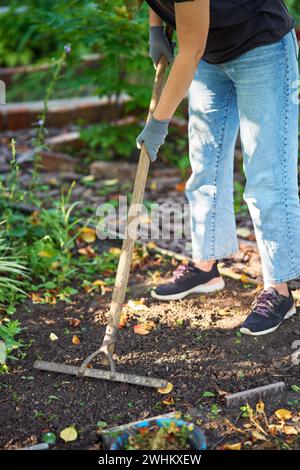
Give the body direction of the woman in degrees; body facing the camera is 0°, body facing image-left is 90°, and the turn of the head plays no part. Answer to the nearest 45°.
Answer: approximately 45°

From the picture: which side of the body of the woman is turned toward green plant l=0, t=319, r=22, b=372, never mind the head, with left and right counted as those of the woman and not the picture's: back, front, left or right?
front

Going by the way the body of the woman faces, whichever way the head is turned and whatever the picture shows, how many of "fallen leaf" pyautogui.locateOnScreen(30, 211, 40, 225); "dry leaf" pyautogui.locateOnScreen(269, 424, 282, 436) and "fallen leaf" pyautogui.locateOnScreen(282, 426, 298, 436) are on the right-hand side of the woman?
1

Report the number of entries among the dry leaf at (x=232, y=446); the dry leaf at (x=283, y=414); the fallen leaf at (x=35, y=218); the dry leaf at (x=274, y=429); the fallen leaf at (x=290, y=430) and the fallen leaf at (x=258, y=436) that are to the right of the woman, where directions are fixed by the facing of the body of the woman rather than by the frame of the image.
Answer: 1

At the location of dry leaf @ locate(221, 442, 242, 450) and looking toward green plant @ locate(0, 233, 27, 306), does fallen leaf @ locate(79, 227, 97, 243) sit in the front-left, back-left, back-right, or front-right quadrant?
front-right

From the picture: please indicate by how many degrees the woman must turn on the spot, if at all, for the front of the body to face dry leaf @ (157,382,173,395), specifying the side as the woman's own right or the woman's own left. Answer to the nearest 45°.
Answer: approximately 45° to the woman's own left
